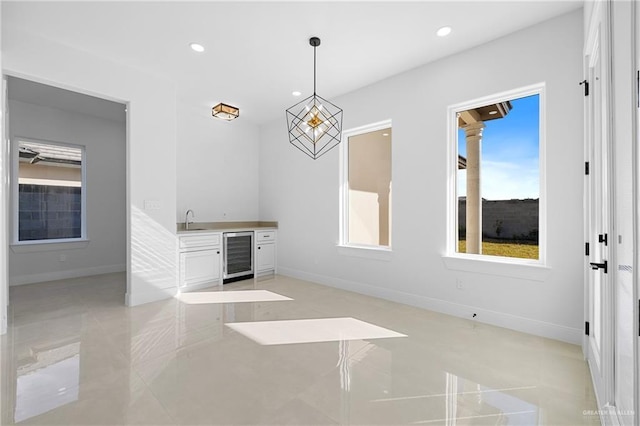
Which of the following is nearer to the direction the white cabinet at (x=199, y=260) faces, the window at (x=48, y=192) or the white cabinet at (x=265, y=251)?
the white cabinet

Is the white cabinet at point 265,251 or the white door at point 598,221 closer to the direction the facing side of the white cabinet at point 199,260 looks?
the white door

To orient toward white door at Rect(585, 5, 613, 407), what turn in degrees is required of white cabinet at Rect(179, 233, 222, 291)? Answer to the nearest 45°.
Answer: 0° — it already faces it

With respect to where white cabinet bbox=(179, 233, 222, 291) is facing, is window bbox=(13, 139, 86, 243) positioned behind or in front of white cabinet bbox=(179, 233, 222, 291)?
behind

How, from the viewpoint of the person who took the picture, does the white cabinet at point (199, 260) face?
facing the viewer and to the right of the viewer

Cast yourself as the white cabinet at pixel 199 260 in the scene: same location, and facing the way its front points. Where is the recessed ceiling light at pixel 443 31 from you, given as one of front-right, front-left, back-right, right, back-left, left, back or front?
front

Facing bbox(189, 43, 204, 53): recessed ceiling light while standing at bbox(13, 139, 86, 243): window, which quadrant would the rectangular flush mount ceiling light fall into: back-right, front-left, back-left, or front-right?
front-left

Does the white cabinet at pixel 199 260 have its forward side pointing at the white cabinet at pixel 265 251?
no

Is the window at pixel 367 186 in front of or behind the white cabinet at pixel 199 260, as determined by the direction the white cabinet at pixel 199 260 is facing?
in front
